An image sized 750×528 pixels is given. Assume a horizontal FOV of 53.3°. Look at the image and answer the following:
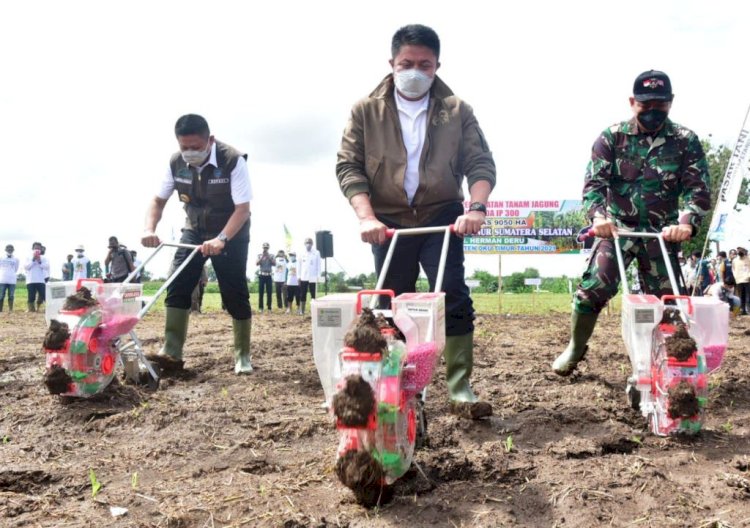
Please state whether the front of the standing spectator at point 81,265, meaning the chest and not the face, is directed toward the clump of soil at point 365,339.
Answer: yes

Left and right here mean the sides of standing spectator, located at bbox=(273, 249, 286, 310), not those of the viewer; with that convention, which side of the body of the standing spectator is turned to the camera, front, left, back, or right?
front

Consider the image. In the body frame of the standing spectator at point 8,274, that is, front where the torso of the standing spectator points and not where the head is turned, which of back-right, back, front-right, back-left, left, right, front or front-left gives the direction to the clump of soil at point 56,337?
front

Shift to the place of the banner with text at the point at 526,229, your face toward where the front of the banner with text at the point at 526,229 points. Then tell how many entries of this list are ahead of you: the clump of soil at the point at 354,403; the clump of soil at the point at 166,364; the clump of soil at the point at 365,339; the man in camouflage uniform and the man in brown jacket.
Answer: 5

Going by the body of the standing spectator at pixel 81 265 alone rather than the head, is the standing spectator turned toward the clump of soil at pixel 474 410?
yes

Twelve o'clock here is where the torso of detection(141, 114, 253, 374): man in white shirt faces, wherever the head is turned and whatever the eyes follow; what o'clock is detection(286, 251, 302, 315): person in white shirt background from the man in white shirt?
The person in white shirt background is roughly at 5 o'clock from the man in white shirt.

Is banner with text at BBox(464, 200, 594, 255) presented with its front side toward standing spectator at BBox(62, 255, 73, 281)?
no

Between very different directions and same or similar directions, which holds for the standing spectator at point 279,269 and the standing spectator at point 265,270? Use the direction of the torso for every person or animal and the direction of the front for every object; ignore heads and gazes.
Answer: same or similar directions

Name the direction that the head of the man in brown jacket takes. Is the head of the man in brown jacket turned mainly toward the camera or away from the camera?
toward the camera

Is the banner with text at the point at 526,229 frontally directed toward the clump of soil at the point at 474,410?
yes

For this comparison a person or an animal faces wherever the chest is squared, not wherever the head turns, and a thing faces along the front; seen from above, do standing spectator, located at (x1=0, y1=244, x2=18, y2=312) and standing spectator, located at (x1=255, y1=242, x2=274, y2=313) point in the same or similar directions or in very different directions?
same or similar directions

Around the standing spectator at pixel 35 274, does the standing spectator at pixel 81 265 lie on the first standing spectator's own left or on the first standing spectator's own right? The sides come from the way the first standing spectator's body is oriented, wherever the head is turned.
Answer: on the first standing spectator's own left

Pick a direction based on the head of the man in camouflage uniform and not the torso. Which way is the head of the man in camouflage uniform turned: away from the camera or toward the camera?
toward the camera

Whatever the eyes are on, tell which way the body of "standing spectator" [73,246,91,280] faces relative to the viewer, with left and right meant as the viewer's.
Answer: facing the viewer

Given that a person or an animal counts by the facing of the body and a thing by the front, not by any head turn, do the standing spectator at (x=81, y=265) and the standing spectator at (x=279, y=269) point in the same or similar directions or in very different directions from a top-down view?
same or similar directions

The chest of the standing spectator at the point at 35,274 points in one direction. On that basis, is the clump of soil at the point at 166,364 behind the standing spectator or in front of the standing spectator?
in front

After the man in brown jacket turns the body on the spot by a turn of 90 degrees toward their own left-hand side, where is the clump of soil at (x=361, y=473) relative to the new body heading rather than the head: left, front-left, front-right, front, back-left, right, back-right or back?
right

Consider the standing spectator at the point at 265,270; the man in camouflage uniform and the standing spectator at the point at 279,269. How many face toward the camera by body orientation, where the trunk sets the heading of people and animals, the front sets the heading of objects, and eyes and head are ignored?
3
